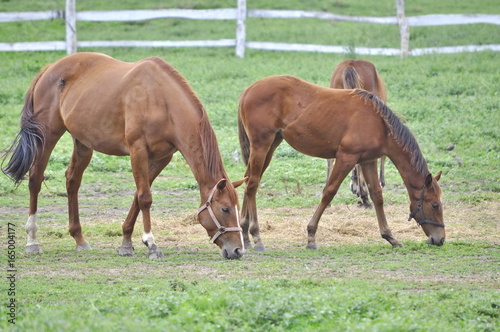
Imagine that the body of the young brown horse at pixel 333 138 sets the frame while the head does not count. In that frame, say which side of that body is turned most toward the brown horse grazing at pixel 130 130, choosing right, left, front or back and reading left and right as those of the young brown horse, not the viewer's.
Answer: back

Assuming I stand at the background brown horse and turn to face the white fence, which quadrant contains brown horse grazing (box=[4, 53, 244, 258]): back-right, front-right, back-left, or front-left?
back-left

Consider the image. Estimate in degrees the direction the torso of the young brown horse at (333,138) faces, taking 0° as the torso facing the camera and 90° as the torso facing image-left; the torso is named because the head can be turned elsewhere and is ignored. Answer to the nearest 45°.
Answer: approximately 270°

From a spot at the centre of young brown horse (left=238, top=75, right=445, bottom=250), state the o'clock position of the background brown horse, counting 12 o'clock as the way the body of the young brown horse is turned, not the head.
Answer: The background brown horse is roughly at 9 o'clock from the young brown horse.

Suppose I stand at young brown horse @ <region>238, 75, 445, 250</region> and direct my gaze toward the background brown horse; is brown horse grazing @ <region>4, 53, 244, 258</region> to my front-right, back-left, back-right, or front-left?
back-left

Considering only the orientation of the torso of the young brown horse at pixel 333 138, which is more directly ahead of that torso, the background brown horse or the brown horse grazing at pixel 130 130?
the background brown horse

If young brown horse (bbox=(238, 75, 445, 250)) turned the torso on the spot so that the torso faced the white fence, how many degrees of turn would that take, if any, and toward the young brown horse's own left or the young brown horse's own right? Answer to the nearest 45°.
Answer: approximately 90° to the young brown horse's own left
